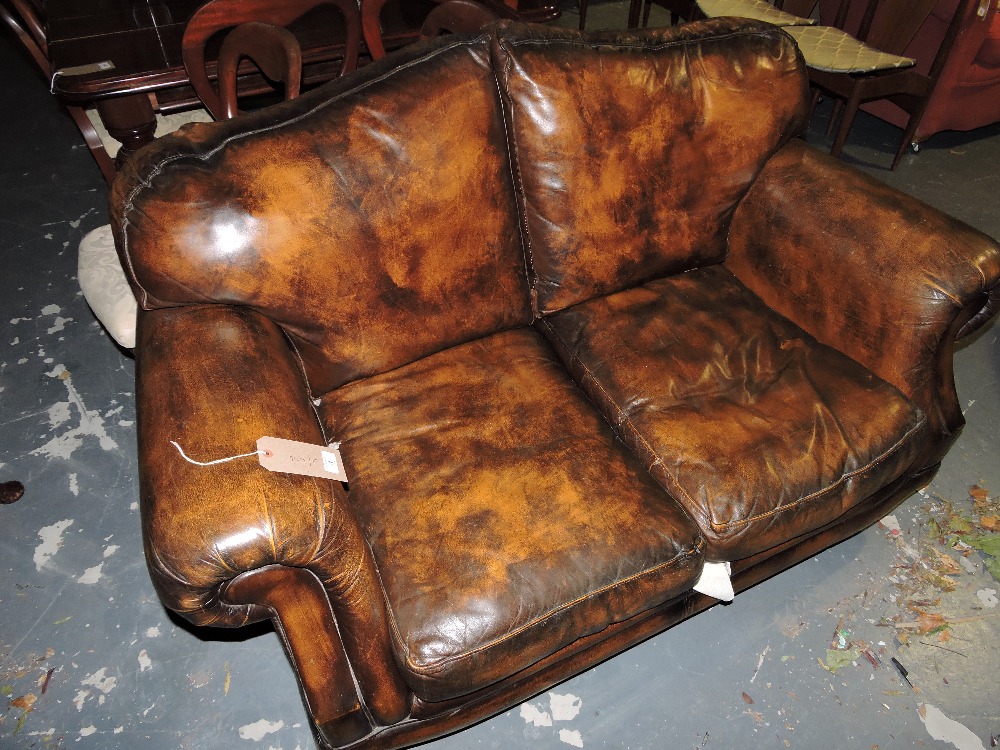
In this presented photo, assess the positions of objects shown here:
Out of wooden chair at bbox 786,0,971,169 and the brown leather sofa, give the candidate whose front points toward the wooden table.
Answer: the wooden chair

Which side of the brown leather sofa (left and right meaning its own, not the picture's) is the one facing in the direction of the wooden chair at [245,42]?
back

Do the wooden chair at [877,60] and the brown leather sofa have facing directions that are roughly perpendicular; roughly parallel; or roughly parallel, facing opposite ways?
roughly perpendicular

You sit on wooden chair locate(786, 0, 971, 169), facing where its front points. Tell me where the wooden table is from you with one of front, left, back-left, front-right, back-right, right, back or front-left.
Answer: front

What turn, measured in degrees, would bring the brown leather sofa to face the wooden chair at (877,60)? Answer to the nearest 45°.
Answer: approximately 90° to its left

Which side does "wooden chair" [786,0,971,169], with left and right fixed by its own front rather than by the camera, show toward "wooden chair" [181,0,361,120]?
front

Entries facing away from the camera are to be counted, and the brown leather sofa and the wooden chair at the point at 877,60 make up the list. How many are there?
0

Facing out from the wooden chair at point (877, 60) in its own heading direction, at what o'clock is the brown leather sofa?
The brown leather sofa is roughly at 11 o'clock from the wooden chair.

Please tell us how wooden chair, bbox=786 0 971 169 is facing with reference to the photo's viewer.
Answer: facing the viewer and to the left of the viewer

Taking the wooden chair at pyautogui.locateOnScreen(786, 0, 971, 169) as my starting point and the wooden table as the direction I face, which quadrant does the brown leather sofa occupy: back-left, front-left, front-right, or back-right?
front-left

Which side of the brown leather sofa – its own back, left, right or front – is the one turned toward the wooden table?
back

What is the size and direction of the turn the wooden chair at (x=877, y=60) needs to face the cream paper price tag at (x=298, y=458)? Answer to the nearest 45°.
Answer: approximately 45° to its left
